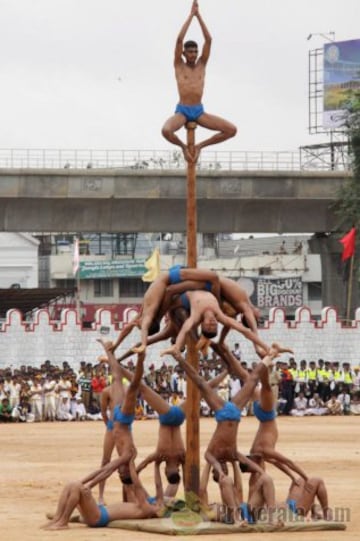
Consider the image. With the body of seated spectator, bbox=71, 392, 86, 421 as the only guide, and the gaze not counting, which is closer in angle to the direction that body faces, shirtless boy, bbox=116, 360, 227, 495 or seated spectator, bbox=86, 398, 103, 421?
the shirtless boy

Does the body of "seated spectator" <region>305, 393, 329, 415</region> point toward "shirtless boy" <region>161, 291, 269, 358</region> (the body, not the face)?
yes

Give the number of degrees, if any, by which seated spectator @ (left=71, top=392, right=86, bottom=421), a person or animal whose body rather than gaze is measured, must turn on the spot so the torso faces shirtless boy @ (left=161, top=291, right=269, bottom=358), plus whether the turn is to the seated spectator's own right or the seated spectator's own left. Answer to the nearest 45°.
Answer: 0° — they already face them

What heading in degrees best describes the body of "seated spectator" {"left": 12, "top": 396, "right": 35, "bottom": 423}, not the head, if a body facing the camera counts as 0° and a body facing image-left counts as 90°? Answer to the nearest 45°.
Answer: approximately 0°

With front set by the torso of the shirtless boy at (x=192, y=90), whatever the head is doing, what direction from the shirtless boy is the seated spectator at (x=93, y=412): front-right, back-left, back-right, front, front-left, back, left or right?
back
